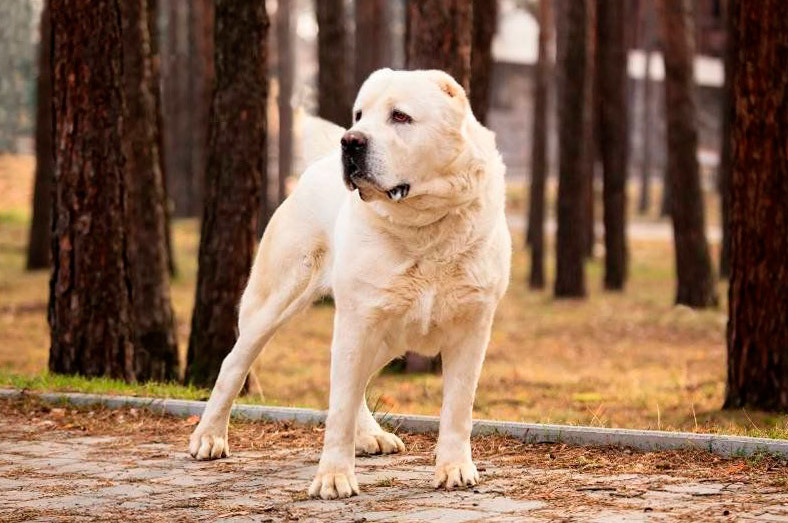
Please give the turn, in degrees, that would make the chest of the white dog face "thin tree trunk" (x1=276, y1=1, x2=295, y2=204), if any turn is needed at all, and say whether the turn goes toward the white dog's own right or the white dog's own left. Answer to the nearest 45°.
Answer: approximately 135° to the white dog's own left

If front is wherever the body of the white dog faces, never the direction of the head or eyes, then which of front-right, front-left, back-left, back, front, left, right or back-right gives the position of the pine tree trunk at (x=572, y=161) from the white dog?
back-left

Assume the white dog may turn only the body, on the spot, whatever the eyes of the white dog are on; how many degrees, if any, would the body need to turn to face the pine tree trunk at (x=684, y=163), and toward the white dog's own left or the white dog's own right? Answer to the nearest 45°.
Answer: approximately 135° to the white dog's own left

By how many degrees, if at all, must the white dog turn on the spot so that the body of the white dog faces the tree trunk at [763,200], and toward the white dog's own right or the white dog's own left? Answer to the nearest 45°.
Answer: approximately 90° to the white dog's own left

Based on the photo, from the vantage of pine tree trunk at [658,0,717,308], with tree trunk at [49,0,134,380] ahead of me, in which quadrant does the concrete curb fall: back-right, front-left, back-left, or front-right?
front-left

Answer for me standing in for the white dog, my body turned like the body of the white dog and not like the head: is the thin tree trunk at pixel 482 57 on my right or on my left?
on my left

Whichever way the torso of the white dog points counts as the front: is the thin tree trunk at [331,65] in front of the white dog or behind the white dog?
behind

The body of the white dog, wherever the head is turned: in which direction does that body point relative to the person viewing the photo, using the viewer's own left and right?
facing the viewer and to the right of the viewer

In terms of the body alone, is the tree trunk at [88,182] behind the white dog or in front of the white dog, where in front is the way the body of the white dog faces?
behind

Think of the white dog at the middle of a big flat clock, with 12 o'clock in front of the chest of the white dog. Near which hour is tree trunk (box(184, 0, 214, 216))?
The tree trunk is roughly at 7 o'clock from the white dog.

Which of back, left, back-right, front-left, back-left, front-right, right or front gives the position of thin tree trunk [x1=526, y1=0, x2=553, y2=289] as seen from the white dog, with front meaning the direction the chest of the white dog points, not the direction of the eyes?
back-left

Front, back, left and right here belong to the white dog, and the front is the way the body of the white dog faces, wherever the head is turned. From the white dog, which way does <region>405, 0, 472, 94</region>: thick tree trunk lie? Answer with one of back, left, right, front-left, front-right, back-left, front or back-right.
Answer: back-left

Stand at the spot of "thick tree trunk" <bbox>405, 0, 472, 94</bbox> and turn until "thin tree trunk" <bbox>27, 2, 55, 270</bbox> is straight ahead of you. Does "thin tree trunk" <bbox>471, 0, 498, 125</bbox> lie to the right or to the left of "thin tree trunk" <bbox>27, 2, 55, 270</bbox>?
right

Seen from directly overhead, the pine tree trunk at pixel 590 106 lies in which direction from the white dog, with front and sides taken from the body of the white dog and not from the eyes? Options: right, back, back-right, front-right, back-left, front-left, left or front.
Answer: back-left

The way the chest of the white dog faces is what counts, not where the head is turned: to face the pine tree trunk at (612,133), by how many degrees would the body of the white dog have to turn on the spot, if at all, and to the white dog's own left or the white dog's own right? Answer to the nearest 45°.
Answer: approximately 135° to the white dog's own left
